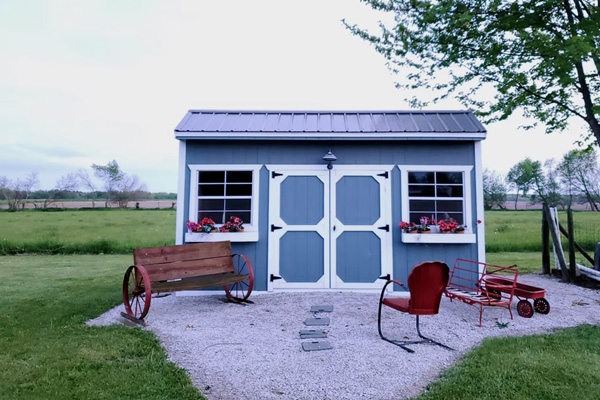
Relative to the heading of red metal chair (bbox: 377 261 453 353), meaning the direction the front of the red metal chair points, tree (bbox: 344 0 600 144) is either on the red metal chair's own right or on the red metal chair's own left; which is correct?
on the red metal chair's own right

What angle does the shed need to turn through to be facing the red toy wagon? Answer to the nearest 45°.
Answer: approximately 90° to its left

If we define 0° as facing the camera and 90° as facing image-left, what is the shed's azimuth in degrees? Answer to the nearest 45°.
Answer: approximately 0°

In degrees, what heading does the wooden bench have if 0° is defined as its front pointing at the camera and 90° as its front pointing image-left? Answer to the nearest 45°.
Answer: approximately 315°

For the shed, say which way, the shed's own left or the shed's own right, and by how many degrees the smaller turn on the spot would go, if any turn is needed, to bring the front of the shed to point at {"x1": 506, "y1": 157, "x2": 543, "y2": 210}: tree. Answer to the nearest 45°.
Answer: approximately 135° to the shed's own left

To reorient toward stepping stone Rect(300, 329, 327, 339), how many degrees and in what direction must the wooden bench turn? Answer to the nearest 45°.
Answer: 0° — it already faces it

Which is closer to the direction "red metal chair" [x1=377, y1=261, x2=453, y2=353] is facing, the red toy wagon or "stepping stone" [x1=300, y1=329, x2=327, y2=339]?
the stepping stone
